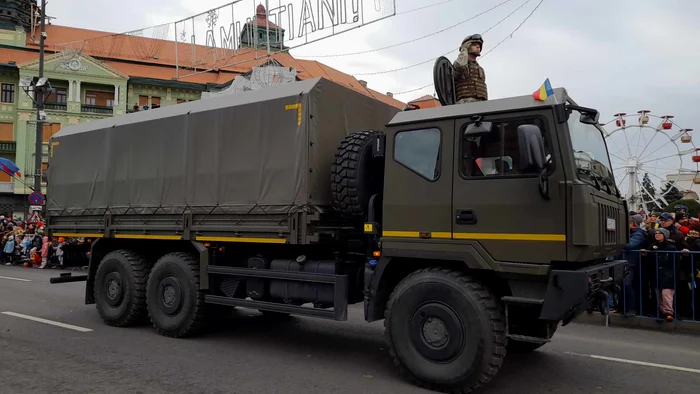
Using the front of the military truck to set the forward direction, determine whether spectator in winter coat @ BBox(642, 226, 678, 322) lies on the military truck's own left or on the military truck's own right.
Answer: on the military truck's own left

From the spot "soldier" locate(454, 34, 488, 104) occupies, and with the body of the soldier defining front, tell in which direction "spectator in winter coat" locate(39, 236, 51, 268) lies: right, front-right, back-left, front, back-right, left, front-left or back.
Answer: back

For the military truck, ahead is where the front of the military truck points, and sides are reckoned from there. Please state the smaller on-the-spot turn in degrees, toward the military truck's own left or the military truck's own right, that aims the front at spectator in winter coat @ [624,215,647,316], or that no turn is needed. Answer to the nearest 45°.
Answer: approximately 90° to the military truck's own left

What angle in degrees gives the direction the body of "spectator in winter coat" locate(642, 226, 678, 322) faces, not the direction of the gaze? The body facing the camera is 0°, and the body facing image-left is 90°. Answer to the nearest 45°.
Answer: approximately 45°

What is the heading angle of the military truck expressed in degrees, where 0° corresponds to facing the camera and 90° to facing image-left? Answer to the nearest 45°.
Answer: approximately 315°

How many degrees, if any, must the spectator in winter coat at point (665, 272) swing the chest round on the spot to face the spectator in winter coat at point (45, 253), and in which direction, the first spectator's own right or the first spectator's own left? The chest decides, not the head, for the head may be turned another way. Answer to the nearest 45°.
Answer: approximately 45° to the first spectator's own right

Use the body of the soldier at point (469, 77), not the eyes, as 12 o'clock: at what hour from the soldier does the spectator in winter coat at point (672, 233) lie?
The spectator in winter coat is roughly at 9 o'clock from the soldier.

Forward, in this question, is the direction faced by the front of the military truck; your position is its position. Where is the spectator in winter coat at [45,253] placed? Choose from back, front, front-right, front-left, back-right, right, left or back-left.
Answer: back

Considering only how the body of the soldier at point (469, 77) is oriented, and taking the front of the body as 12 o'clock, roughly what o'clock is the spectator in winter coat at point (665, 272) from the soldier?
The spectator in winter coat is roughly at 9 o'clock from the soldier.
